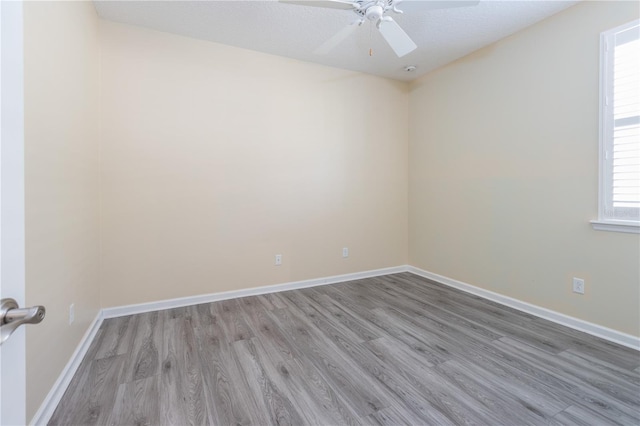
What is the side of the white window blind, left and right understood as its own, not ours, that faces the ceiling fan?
front

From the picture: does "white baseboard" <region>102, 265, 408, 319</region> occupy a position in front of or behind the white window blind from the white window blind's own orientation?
in front

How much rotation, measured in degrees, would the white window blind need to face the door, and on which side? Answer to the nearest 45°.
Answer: approximately 45° to its left

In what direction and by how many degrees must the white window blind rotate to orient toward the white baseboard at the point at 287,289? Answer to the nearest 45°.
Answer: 0° — it already faces it

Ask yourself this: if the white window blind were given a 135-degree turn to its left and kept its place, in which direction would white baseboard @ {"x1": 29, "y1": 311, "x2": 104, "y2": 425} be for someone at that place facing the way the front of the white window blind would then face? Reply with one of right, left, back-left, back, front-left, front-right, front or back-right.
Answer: back-right

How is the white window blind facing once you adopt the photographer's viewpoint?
facing the viewer and to the left of the viewer
